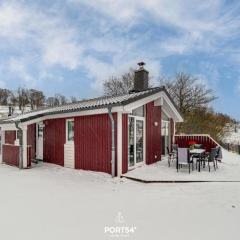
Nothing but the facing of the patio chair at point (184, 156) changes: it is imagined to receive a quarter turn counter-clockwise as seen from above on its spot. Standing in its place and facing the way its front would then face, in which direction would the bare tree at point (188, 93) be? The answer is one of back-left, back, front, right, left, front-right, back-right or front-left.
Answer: front-right

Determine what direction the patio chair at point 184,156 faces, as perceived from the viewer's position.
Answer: facing away from the viewer and to the right of the viewer
